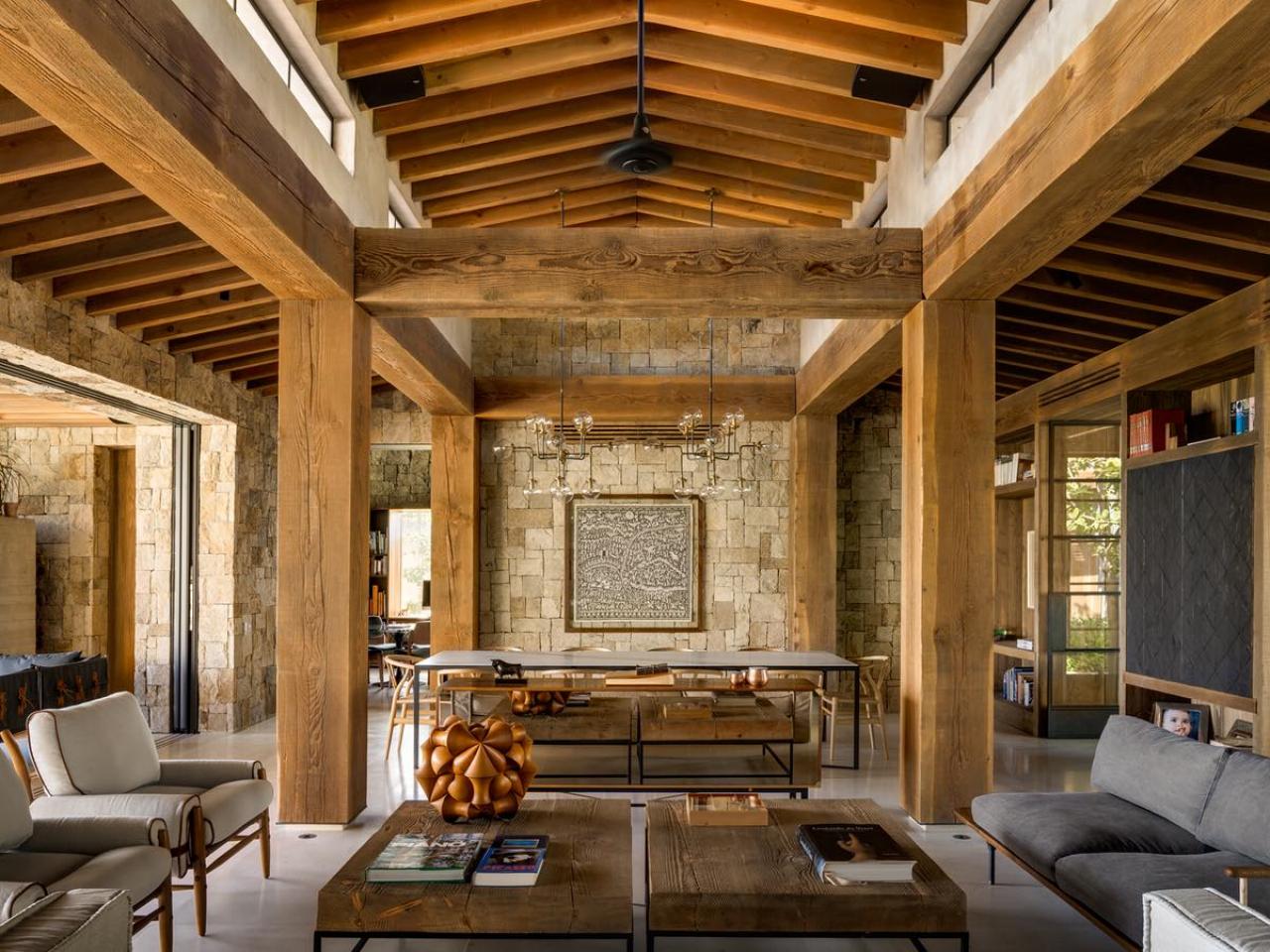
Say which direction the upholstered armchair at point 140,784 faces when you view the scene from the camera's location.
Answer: facing the viewer and to the right of the viewer

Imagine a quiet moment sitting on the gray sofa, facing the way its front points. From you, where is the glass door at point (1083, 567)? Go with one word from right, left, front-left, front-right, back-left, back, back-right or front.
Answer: back-right

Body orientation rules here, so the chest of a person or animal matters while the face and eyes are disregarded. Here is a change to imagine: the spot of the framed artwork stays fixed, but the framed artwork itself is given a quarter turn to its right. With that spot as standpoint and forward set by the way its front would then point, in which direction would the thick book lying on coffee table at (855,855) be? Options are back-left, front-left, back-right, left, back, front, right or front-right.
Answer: left

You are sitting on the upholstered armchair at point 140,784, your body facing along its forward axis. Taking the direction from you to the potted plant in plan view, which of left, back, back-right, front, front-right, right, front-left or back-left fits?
back-left

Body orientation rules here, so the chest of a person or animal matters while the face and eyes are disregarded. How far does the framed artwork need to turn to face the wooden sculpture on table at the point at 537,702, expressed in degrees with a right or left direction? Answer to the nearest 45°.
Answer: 0° — it already faces it

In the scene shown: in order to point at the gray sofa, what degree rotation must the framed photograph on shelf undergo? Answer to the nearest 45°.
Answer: approximately 45° to its left

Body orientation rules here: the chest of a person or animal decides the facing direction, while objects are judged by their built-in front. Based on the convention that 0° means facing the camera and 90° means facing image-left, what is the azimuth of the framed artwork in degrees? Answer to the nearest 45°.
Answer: approximately 0°

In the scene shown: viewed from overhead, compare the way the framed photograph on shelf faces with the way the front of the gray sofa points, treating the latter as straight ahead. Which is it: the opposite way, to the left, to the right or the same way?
the same way

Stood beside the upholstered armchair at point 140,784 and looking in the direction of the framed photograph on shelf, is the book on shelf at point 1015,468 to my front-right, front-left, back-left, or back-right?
front-left

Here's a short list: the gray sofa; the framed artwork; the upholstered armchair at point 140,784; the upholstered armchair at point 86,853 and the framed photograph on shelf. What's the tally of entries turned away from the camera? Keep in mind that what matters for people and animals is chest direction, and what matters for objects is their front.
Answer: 0

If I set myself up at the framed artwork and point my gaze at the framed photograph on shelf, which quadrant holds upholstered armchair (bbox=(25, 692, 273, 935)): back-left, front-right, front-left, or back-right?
front-right

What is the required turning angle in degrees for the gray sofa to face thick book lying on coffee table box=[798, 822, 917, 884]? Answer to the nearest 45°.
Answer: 0° — it already faces it

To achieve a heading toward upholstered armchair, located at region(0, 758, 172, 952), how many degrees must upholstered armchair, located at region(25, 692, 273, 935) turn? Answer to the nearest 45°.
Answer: approximately 45° to its right

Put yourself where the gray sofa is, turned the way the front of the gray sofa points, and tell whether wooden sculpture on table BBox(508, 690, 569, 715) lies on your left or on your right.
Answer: on your right

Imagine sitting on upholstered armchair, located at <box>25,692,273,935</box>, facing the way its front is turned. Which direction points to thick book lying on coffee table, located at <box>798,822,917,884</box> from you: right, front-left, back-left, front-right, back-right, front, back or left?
front
